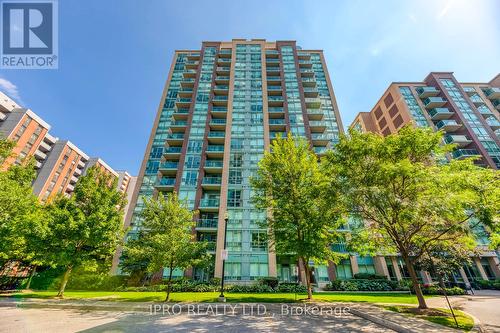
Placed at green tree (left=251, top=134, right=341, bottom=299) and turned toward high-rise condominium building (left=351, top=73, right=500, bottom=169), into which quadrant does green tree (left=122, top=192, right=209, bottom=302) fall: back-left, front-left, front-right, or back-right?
back-left

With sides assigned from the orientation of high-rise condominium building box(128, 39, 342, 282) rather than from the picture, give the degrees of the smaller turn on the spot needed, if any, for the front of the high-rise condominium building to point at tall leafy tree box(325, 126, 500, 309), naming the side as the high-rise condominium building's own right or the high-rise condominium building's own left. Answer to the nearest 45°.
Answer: approximately 45° to the high-rise condominium building's own left

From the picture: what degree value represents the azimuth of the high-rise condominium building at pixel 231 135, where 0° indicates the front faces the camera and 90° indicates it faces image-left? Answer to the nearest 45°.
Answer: approximately 0°

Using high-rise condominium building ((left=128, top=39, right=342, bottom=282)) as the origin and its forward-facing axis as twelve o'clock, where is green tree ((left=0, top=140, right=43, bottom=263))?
The green tree is roughly at 2 o'clock from the high-rise condominium building.

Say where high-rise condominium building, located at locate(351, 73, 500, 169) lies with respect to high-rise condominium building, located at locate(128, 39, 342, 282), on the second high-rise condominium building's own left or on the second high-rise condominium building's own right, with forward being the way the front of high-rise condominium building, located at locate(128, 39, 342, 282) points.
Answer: on the second high-rise condominium building's own left
